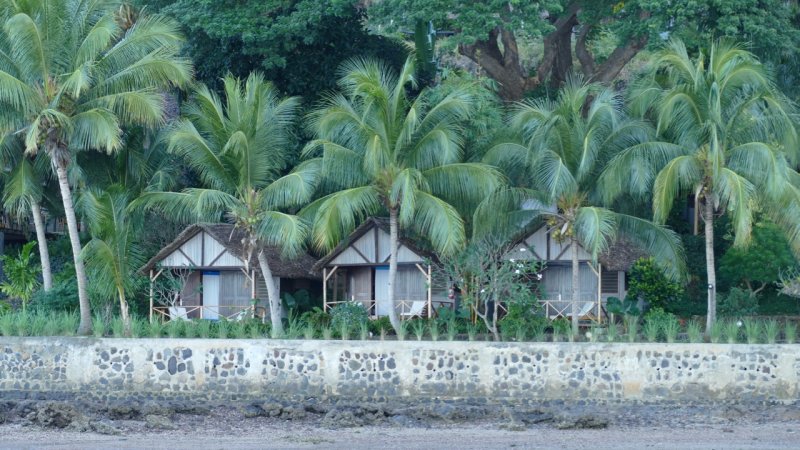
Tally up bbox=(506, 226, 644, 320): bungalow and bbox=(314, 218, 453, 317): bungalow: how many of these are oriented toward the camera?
2

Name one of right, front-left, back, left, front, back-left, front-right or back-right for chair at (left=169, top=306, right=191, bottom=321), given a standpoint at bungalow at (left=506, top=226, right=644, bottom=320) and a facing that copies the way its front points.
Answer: right

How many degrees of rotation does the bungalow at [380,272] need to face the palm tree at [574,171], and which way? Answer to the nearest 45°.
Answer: approximately 45° to its left

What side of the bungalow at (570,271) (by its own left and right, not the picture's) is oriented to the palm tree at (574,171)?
front

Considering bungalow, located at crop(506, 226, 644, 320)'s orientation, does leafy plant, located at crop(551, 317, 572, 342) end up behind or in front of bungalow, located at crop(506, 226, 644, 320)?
in front

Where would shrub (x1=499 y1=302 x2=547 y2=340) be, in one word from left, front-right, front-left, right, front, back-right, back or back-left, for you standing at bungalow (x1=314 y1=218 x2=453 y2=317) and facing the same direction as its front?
front-left

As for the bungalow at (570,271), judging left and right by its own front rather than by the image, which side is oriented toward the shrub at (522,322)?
front

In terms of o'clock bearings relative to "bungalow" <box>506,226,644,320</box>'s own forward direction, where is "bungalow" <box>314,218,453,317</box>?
"bungalow" <box>314,218,453,317</box> is roughly at 3 o'clock from "bungalow" <box>506,226,644,320</box>.

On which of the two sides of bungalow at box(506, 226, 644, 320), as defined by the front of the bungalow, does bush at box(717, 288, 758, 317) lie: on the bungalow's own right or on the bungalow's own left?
on the bungalow's own left

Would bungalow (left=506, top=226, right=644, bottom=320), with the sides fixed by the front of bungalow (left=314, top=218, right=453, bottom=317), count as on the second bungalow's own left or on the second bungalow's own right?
on the second bungalow's own left

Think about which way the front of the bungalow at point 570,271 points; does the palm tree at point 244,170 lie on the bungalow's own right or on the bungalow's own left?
on the bungalow's own right

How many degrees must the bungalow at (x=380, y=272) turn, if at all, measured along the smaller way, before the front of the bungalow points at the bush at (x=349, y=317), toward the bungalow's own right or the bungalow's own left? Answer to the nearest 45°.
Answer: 0° — it already faces it

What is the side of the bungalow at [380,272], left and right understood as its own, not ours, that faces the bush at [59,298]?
right

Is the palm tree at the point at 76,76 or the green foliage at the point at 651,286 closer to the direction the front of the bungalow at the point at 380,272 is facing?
the palm tree

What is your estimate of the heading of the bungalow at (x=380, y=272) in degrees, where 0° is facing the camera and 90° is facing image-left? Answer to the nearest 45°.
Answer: approximately 0°

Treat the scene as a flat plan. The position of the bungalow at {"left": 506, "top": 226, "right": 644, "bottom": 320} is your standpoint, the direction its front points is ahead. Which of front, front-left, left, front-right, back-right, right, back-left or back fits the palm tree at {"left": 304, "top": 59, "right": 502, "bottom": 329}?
front-right

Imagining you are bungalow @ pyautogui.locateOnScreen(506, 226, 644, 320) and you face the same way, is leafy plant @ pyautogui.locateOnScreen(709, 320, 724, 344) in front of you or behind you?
in front
